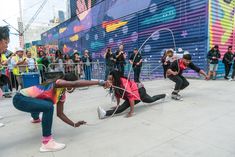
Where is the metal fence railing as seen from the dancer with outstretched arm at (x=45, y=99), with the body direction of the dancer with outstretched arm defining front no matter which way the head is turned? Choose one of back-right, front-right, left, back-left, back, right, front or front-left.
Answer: left

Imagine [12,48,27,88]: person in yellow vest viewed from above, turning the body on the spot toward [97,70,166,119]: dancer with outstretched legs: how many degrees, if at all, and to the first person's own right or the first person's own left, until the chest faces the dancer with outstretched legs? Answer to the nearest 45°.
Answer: approximately 45° to the first person's own right

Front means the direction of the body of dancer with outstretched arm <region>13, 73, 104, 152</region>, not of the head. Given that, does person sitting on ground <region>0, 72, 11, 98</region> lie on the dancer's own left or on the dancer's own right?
on the dancer's own left

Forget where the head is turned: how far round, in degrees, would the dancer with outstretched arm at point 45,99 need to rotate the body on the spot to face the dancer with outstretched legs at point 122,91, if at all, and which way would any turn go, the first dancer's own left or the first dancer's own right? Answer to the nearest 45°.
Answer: approximately 45° to the first dancer's own left

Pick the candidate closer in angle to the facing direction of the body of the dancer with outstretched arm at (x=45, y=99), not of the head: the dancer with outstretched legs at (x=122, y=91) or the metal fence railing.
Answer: the dancer with outstretched legs

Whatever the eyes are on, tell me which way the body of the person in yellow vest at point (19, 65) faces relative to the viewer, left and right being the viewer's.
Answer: facing the viewer and to the right of the viewer

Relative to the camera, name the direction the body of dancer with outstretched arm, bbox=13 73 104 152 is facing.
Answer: to the viewer's right

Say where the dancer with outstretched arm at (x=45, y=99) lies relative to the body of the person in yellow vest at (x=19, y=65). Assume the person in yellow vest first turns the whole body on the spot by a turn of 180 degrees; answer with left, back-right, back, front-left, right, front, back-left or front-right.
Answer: back-left
